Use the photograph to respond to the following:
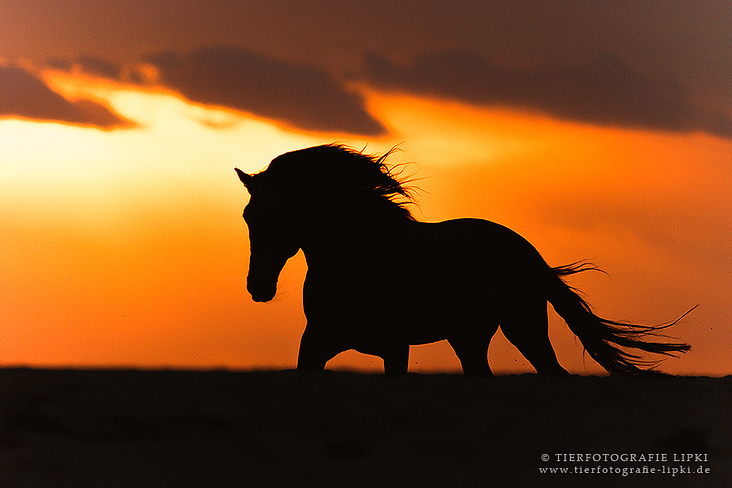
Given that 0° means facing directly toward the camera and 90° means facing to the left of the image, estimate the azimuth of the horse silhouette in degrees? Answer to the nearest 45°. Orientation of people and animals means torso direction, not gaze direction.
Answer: approximately 90°
